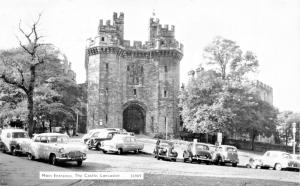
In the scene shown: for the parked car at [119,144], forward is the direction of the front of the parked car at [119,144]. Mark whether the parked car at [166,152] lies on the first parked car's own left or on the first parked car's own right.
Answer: on the first parked car's own left

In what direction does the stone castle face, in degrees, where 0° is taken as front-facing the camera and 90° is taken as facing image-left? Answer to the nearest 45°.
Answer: approximately 0°

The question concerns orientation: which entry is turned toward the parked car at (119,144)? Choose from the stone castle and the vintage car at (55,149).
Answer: the stone castle

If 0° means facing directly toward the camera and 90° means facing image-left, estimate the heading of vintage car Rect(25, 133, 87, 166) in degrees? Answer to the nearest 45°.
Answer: approximately 315°

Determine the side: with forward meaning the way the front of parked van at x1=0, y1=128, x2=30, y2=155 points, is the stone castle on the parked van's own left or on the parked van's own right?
on the parked van's own left

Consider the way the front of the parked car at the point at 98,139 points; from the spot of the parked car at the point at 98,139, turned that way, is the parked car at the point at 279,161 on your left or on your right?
on your left

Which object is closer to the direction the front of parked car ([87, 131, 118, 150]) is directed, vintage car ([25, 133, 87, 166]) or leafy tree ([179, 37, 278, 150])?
the vintage car
